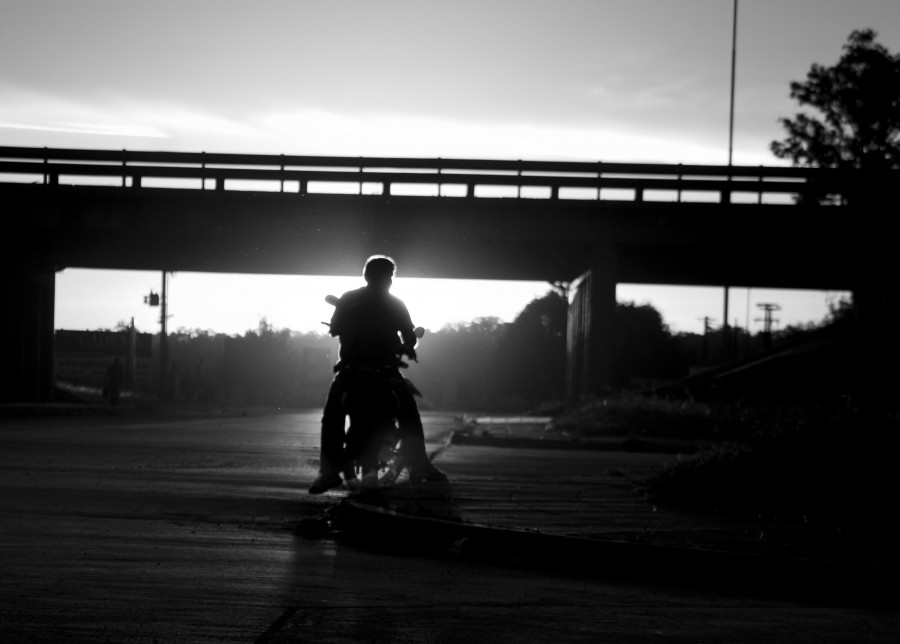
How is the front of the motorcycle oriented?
away from the camera

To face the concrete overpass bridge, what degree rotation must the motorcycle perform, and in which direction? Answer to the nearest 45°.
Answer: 0° — it already faces it
